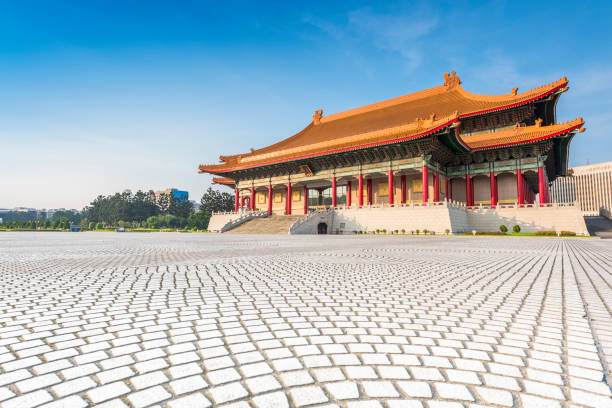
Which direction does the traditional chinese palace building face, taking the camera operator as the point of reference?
facing the viewer and to the left of the viewer

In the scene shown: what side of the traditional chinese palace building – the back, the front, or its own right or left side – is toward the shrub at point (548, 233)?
left
